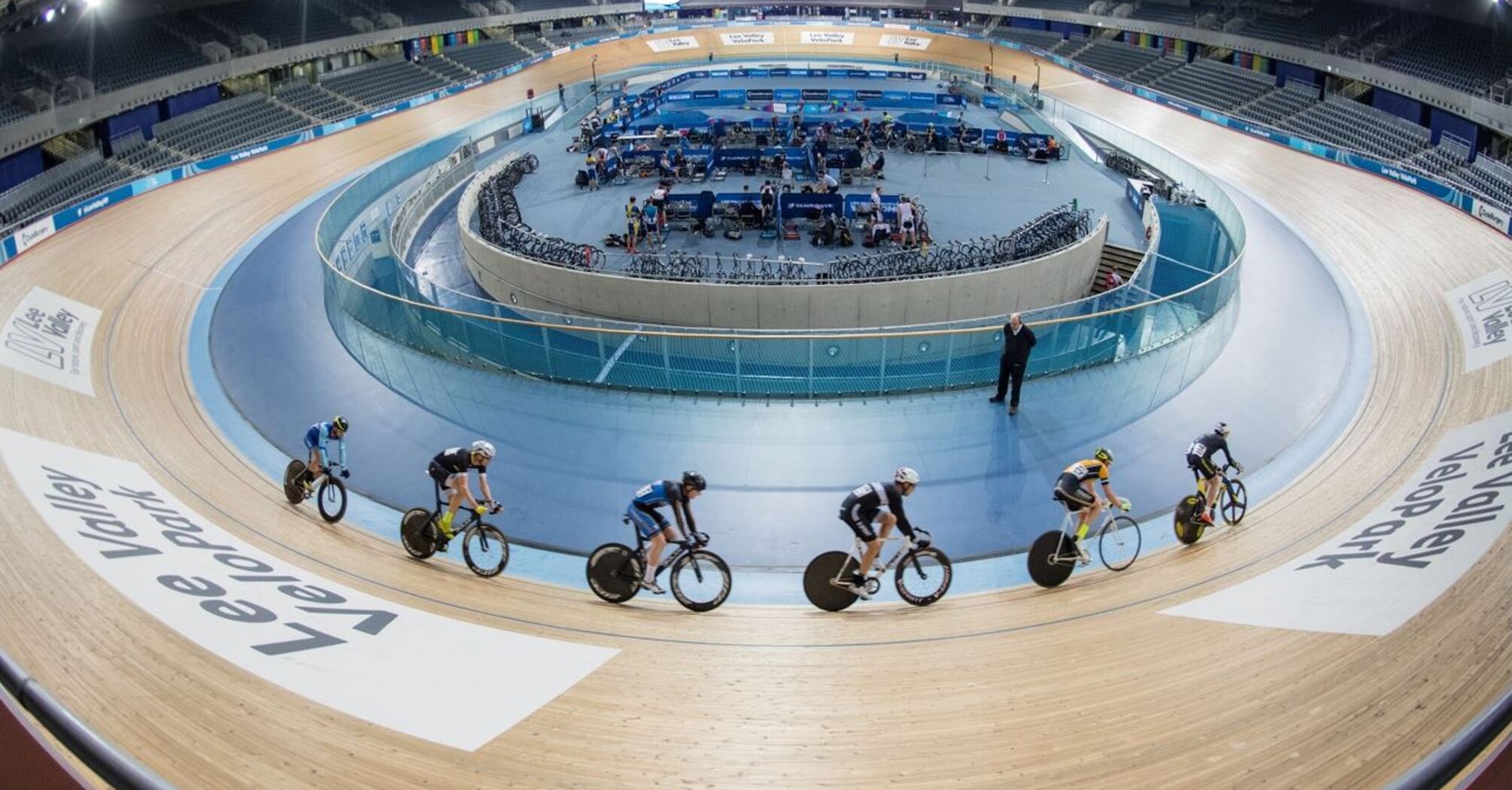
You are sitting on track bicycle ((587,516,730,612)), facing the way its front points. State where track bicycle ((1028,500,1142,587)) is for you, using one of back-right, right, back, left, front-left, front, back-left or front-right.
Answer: front

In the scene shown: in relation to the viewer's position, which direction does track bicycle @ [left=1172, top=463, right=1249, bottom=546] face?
facing away from the viewer and to the right of the viewer

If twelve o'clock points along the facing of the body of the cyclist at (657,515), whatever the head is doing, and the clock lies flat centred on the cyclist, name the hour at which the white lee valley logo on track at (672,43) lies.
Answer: The white lee valley logo on track is roughly at 9 o'clock from the cyclist.

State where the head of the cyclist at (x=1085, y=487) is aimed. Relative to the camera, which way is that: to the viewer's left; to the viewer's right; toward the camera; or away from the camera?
to the viewer's right

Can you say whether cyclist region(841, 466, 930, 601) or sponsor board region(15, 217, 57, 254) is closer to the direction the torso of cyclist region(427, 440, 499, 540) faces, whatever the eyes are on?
the cyclist

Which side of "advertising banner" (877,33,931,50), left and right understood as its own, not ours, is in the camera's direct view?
front

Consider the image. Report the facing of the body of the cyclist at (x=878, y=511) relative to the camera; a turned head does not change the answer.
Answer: to the viewer's right

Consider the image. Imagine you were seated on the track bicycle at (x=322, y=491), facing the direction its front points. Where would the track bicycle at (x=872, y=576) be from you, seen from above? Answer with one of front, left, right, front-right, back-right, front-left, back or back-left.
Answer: front

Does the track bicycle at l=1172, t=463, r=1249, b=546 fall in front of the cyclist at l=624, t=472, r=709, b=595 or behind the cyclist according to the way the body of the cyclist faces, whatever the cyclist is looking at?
in front

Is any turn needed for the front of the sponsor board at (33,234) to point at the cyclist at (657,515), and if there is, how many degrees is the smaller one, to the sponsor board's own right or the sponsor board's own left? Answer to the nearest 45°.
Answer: approximately 45° to the sponsor board's own right

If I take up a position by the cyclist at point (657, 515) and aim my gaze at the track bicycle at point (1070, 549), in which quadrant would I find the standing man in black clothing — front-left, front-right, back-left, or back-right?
front-left

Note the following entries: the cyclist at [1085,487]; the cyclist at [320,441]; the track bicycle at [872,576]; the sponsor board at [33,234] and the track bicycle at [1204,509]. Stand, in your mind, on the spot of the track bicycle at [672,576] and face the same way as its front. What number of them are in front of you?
3

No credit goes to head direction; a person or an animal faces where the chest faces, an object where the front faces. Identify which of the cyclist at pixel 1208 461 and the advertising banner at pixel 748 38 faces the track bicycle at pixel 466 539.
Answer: the advertising banner

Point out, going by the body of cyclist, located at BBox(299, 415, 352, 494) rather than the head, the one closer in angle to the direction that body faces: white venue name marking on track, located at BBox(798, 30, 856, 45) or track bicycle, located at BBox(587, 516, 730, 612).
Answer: the track bicycle

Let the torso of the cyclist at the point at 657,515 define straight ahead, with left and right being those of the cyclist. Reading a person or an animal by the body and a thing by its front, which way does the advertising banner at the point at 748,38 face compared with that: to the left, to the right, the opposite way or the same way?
to the right

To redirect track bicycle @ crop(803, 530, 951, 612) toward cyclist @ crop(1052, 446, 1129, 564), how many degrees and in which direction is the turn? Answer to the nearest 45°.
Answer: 0° — it already faces them

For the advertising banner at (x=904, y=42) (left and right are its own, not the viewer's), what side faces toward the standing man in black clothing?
front
